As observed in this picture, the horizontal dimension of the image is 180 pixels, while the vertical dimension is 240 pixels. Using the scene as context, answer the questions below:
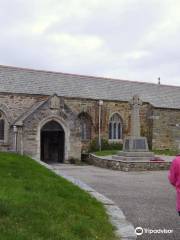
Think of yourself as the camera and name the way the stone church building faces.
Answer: facing the viewer

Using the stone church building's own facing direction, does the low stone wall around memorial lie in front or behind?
in front
